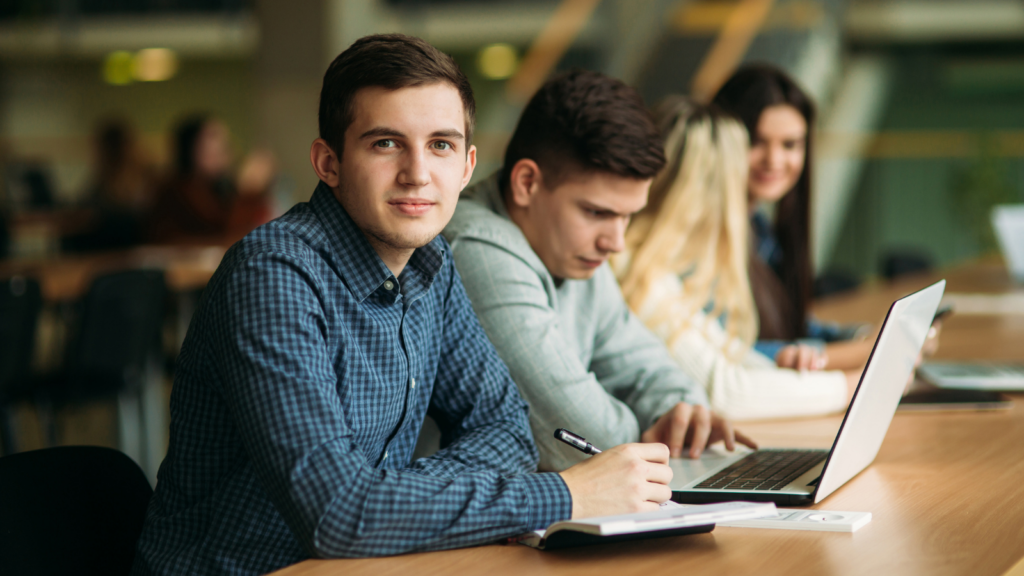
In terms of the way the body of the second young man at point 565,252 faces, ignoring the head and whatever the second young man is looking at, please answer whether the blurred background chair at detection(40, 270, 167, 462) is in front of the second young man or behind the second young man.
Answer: behind

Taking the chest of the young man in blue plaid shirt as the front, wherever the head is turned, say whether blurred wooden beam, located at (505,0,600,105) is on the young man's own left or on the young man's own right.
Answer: on the young man's own left

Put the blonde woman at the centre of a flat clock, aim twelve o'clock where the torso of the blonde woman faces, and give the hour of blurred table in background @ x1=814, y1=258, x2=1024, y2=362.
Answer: The blurred table in background is roughly at 10 o'clock from the blonde woman.

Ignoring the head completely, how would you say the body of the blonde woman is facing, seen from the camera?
to the viewer's right

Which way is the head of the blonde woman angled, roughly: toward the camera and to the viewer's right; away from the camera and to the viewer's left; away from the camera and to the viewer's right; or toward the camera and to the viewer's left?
away from the camera and to the viewer's right

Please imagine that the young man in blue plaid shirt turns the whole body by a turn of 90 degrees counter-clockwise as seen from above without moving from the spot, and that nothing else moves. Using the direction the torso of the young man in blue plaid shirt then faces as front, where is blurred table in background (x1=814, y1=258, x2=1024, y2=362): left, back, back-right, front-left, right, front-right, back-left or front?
front

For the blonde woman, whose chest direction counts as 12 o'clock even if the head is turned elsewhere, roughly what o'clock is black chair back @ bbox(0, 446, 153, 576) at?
The black chair back is roughly at 4 o'clock from the blonde woman.

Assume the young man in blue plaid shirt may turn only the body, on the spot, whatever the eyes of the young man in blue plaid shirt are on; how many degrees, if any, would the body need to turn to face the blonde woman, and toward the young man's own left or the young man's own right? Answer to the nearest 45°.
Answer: approximately 90° to the young man's own left

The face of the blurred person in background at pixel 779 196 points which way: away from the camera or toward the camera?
toward the camera

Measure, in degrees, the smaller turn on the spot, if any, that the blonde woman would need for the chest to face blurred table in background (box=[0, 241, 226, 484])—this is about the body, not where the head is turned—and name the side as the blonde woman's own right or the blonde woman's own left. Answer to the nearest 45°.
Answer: approximately 135° to the blonde woman's own left

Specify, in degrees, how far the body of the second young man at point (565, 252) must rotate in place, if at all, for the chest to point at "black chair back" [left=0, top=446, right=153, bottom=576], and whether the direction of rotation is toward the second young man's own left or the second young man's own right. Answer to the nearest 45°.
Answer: approximately 90° to the second young man's own right

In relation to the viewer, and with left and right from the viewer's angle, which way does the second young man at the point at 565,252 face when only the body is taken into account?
facing the viewer and to the right of the viewer
